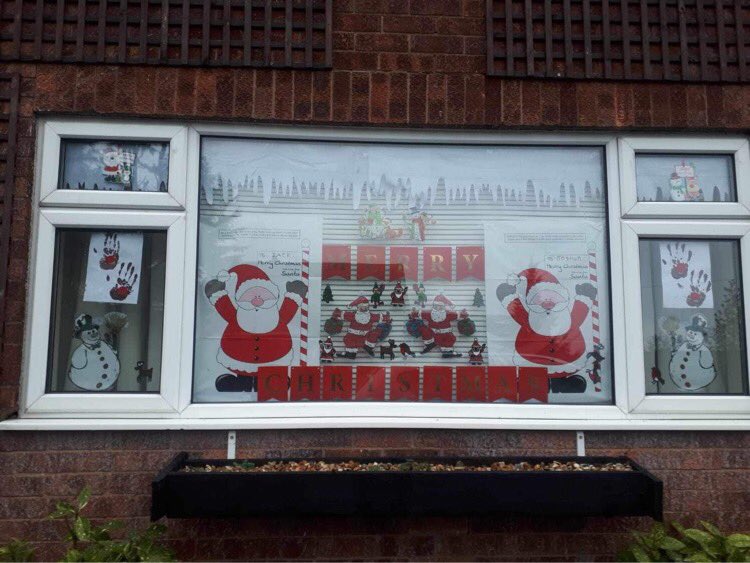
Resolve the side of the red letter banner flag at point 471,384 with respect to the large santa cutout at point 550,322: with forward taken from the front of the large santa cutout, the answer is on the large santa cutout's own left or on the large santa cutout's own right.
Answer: on the large santa cutout's own right

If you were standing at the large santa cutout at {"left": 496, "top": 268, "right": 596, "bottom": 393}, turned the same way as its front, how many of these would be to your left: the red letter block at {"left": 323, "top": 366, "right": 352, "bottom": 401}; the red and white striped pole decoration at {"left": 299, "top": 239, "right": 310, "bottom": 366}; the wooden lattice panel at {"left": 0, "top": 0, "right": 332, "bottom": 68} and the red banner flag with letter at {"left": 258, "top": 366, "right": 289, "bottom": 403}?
0

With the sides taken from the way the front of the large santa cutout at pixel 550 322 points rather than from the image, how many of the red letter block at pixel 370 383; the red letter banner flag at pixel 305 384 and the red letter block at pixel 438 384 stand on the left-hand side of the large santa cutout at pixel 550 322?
0

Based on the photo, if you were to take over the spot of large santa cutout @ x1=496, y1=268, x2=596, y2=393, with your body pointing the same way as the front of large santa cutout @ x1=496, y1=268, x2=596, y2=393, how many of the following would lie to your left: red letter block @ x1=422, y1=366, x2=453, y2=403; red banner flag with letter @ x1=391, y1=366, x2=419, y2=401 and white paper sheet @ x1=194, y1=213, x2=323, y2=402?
0

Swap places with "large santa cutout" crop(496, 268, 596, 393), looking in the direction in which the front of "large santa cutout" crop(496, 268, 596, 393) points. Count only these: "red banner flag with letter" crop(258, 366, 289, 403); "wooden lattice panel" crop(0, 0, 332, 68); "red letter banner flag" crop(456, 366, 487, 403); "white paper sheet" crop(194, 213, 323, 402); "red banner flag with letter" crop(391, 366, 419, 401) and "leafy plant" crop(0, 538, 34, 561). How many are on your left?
0

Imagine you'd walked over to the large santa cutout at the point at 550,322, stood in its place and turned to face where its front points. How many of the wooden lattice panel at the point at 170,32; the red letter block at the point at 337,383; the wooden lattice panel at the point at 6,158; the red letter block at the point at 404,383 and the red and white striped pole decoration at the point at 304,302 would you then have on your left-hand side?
0

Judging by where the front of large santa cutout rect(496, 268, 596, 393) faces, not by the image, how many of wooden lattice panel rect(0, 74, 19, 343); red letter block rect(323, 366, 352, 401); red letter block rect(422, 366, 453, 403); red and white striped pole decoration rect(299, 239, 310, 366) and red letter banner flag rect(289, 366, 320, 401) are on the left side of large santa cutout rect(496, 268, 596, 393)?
0

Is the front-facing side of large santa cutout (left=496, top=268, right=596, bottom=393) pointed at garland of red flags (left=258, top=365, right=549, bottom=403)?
no

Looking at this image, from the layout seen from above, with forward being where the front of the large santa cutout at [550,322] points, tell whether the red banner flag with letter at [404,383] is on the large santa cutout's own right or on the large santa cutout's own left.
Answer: on the large santa cutout's own right

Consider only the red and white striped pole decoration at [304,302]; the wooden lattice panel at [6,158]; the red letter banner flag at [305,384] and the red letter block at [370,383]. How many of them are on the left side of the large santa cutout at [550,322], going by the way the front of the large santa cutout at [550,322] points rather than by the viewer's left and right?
0

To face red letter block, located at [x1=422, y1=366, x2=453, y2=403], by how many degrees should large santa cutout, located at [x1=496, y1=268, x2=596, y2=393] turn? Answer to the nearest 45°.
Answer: approximately 90° to its right

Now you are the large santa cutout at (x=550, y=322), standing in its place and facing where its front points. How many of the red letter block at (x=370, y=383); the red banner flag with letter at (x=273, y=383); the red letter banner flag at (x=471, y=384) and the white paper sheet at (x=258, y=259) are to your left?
0

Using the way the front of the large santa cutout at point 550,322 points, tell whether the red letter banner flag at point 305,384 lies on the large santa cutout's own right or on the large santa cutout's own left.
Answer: on the large santa cutout's own right

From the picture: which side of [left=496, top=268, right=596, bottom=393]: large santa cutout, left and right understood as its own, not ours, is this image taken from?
front

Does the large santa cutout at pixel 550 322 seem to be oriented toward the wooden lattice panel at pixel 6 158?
no

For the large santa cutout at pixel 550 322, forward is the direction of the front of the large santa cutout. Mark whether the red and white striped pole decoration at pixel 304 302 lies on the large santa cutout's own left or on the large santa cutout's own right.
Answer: on the large santa cutout's own right

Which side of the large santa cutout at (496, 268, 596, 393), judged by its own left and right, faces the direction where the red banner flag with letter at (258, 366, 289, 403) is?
right

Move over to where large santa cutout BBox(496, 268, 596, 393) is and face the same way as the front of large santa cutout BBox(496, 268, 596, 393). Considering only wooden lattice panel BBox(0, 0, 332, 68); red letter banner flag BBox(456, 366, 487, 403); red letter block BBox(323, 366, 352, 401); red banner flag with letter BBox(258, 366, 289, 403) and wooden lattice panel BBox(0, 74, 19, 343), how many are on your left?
0

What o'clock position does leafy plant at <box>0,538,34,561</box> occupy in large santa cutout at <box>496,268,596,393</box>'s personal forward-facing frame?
The leafy plant is roughly at 2 o'clock from the large santa cutout.
